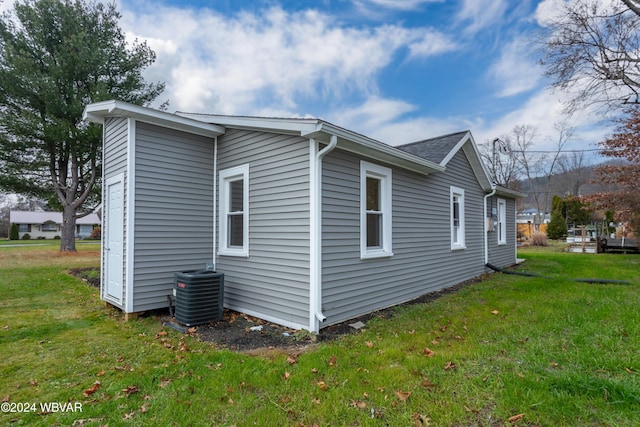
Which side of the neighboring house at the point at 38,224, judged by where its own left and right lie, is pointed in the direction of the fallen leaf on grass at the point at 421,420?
front

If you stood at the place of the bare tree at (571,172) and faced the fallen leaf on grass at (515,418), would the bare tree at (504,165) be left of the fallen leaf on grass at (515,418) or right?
right

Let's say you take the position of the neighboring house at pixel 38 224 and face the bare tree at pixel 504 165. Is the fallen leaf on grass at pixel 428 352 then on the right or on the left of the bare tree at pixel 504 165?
right

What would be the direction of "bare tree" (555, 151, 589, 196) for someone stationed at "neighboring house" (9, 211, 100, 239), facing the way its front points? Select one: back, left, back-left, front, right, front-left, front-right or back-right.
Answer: front-left

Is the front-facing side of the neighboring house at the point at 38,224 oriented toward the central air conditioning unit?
yes

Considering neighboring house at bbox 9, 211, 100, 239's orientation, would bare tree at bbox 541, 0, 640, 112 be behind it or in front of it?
in front

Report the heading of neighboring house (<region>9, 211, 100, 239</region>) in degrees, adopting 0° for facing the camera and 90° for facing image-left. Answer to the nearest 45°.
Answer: approximately 0°

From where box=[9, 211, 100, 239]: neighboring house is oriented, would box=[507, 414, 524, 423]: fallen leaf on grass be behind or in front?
in front

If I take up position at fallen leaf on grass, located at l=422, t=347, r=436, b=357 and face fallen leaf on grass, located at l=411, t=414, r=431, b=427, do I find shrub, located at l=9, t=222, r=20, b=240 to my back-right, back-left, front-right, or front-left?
back-right

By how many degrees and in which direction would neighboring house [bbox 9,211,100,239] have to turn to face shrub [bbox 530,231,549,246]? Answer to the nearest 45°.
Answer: approximately 45° to its left
